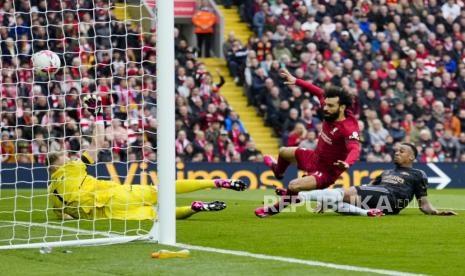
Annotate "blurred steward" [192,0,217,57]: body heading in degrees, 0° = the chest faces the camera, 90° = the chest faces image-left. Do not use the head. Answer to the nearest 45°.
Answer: approximately 0°

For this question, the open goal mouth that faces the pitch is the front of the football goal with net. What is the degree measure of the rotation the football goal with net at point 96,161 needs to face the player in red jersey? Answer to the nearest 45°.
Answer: approximately 45° to its right

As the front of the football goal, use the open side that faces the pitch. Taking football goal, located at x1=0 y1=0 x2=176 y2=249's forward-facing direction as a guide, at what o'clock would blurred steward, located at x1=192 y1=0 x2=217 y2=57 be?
The blurred steward is roughly at 11 o'clock from the football goal.

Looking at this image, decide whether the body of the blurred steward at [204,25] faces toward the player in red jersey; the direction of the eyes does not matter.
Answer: yes

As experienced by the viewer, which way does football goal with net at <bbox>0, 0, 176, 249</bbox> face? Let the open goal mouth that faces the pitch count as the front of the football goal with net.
facing away from the viewer and to the right of the viewer

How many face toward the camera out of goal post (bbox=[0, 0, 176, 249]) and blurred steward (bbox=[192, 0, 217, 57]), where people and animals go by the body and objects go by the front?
1

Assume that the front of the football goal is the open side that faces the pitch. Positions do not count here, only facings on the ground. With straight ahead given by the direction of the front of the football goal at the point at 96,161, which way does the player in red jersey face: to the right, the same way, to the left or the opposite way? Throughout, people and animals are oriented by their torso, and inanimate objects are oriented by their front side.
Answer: the opposite way

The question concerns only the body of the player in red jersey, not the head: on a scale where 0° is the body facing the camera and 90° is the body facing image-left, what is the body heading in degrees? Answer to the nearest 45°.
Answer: approximately 45°
